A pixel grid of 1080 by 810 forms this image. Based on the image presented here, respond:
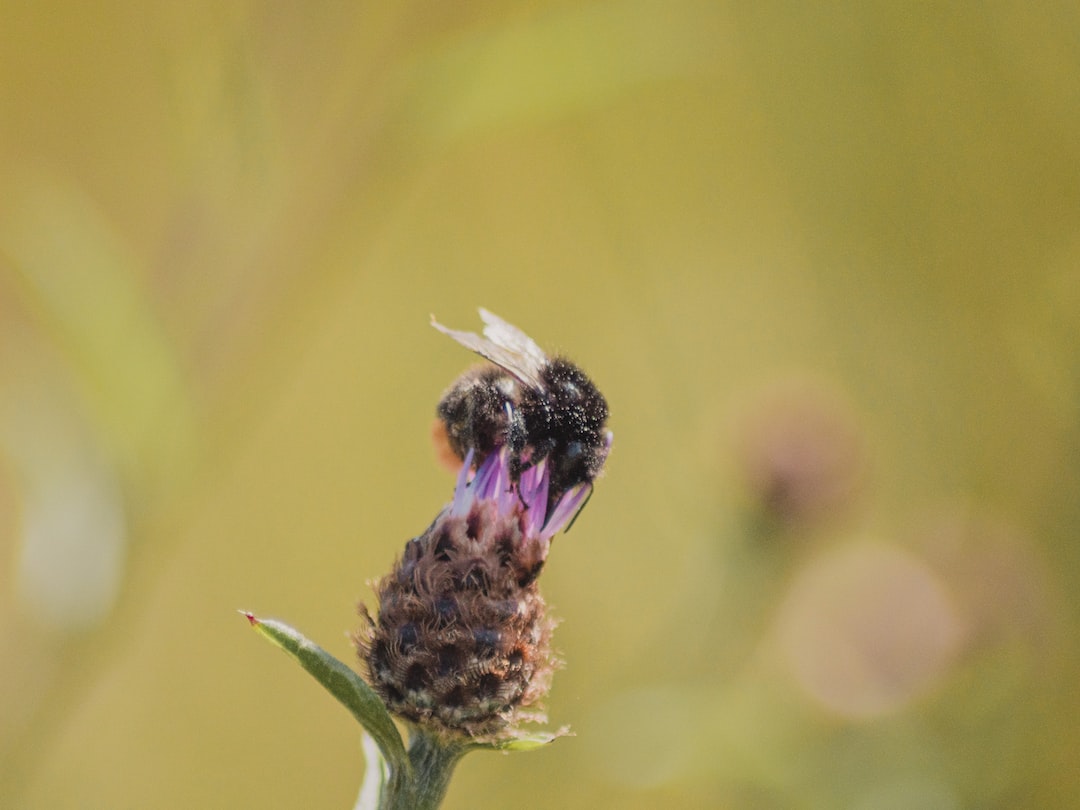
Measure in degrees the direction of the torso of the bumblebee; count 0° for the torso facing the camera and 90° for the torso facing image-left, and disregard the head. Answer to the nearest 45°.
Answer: approximately 270°
